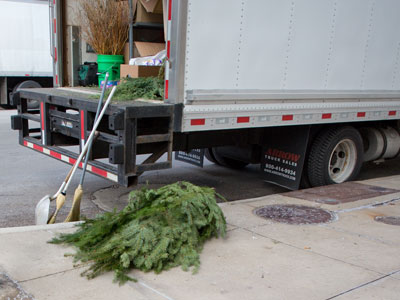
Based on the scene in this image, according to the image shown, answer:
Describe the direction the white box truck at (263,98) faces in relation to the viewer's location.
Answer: facing away from the viewer and to the right of the viewer

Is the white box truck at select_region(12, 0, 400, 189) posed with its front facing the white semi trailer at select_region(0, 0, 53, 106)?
no
